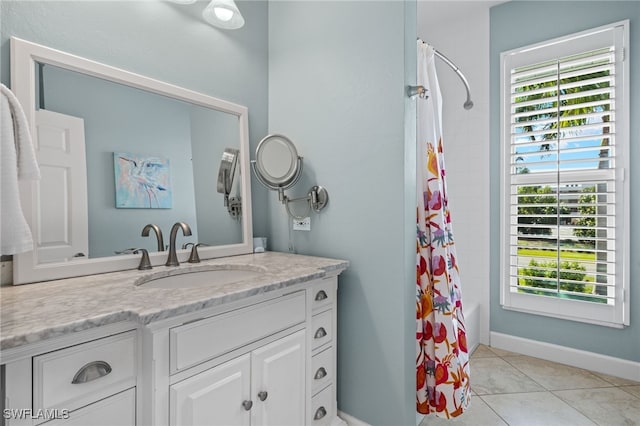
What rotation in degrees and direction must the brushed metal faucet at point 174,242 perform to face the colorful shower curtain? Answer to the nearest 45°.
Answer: approximately 45° to its left

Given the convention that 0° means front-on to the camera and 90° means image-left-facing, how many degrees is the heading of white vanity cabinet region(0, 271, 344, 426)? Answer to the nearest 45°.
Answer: approximately 315°

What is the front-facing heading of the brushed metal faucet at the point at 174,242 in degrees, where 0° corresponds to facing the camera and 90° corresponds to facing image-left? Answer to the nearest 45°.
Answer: approximately 315°
